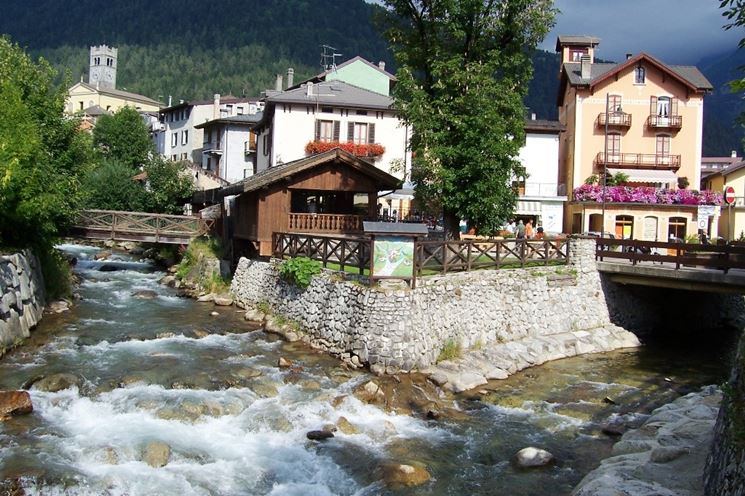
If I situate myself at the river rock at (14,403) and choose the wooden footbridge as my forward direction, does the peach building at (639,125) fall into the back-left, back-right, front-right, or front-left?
front-right

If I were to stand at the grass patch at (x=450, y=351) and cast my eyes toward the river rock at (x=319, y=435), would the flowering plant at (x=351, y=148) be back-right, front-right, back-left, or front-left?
back-right

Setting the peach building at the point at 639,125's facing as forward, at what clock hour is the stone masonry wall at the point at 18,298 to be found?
The stone masonry wall is roughly at 1 o'clock from the peach building.

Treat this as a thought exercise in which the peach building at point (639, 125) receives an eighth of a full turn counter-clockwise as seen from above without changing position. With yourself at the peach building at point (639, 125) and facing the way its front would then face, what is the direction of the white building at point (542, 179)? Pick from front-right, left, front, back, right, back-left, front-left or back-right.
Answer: right

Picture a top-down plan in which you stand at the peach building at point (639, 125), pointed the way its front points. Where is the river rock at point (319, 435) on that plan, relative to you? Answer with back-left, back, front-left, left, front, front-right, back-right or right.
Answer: front

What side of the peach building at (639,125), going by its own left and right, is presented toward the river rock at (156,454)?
front

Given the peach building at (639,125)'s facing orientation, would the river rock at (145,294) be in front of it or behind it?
in front

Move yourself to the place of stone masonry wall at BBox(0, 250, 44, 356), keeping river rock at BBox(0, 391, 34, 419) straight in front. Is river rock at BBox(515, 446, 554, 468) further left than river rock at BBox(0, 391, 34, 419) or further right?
left

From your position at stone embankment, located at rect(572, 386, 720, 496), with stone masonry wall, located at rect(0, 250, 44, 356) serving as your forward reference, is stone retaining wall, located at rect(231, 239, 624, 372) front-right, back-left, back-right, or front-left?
front-right

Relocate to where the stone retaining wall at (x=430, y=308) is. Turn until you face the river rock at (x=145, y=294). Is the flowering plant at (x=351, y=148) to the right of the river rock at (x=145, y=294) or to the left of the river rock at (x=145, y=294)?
right

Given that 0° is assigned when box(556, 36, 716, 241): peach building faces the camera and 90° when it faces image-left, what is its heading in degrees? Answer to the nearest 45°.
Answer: approximately 0°

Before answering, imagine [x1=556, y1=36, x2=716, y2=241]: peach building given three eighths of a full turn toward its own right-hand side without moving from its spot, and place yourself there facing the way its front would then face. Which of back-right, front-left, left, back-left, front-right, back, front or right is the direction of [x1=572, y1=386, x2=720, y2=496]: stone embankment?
back-left

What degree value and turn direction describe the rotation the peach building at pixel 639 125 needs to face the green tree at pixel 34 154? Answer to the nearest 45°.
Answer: approximately 45° to its right

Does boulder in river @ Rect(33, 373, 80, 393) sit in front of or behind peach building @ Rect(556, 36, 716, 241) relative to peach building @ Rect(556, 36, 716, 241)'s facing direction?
in front

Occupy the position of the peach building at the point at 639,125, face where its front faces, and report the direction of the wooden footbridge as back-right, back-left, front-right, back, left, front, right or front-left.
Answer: front-right
